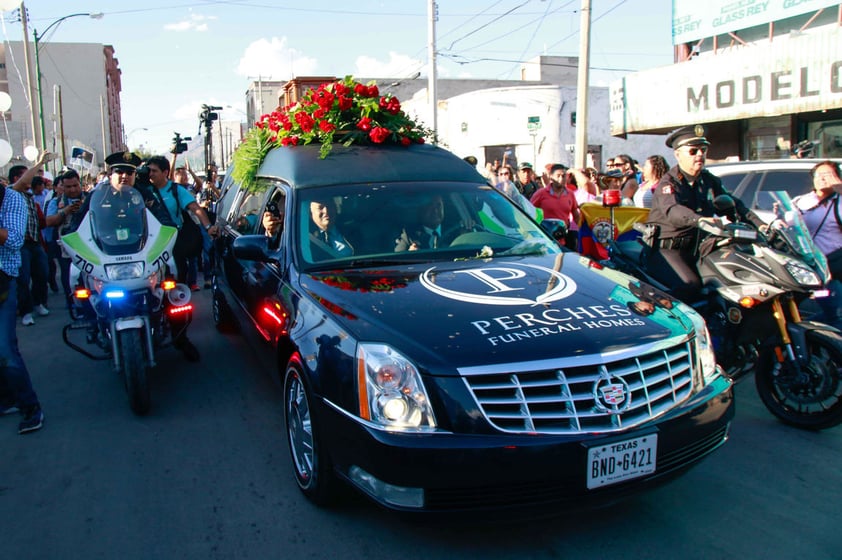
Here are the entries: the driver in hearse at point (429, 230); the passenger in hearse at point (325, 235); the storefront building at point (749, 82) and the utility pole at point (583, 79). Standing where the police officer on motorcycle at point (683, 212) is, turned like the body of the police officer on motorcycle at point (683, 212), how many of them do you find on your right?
2

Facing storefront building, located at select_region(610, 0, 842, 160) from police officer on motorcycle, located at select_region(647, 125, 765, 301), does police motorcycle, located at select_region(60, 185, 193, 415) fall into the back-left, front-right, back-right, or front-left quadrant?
back-left

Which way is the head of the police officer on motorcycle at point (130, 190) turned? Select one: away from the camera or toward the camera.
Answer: toward the camera

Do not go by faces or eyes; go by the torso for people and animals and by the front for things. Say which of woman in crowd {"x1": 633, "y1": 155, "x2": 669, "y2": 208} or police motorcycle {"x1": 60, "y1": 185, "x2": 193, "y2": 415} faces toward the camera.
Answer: the police motorcycle

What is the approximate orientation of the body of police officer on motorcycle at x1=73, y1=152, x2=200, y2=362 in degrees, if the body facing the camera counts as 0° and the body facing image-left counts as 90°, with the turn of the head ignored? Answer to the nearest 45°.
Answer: approximately 0°

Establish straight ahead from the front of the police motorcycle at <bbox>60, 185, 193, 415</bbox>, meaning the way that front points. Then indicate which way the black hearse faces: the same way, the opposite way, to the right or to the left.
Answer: the same way

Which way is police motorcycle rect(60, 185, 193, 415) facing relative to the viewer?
toward the camera

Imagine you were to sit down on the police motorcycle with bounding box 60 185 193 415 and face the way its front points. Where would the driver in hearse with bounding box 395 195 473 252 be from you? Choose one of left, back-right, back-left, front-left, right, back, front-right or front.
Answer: front-left

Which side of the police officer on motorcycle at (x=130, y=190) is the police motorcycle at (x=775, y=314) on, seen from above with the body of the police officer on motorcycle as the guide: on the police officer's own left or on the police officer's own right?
on the police officer's own left

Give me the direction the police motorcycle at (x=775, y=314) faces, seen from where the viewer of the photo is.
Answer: facing the viewer and to the right of the viewer

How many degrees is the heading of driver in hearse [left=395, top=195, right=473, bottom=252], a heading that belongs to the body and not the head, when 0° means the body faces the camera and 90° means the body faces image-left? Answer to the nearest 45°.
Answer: approximately 315°

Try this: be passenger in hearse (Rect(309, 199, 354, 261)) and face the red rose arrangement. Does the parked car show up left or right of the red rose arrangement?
right

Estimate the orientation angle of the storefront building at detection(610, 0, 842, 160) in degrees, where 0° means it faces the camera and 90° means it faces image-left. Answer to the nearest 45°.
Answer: approximately 45°

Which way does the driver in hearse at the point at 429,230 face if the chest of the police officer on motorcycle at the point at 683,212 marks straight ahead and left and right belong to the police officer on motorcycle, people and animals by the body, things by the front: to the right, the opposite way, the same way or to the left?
the same way

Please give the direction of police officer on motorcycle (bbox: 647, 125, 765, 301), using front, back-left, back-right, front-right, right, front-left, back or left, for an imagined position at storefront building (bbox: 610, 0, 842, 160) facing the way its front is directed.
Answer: front-left

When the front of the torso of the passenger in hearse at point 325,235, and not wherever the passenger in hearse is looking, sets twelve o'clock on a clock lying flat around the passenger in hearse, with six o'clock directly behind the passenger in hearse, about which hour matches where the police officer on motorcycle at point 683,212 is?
The police officer on motorcycle is roughly at 10 o'clock from the passenger in hearse.

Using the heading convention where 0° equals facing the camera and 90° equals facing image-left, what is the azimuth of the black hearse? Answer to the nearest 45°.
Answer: approximately 315°
